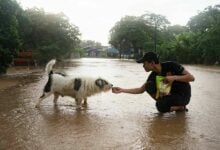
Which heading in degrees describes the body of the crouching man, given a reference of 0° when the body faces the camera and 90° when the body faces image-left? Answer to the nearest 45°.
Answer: approximately 90°

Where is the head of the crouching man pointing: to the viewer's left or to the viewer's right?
to the viewer's left

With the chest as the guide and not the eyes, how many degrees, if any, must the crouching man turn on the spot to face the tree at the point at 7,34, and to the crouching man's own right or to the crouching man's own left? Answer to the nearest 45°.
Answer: approximately 45° to the crouching man's own right

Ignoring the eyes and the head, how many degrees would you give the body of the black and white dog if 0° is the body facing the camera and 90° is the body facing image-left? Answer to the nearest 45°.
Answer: approximately 270°

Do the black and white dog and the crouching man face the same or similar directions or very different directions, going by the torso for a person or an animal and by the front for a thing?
very different directions

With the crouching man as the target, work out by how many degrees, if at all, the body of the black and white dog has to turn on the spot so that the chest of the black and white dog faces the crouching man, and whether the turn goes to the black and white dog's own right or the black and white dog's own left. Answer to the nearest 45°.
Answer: approximately 45° to the black and white dog's own right

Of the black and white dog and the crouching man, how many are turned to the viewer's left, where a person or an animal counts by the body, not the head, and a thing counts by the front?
1
